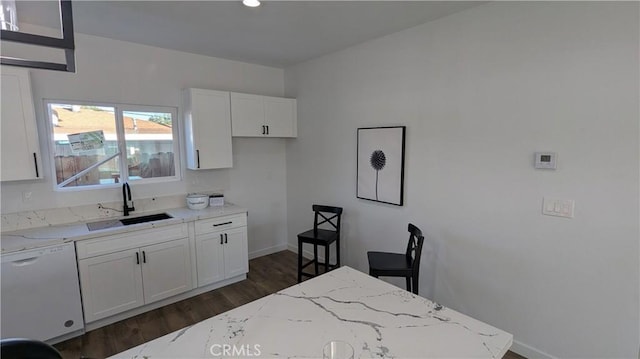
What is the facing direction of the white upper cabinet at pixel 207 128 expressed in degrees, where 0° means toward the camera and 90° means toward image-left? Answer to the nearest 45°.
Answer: approximately 315°

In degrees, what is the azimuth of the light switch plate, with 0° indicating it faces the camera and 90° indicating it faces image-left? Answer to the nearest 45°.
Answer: approximately 0°

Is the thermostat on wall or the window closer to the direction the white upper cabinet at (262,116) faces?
the thermostat on wall

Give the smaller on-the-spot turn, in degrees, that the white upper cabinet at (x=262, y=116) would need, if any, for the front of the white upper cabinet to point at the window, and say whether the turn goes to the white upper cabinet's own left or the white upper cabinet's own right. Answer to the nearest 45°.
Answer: approximately 135° to the white upper cabinet's own right

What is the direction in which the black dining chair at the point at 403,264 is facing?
to the viewer's left
